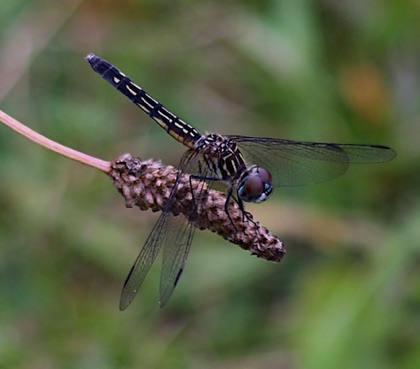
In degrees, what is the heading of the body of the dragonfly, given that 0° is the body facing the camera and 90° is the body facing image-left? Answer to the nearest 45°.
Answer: approximately 315°
